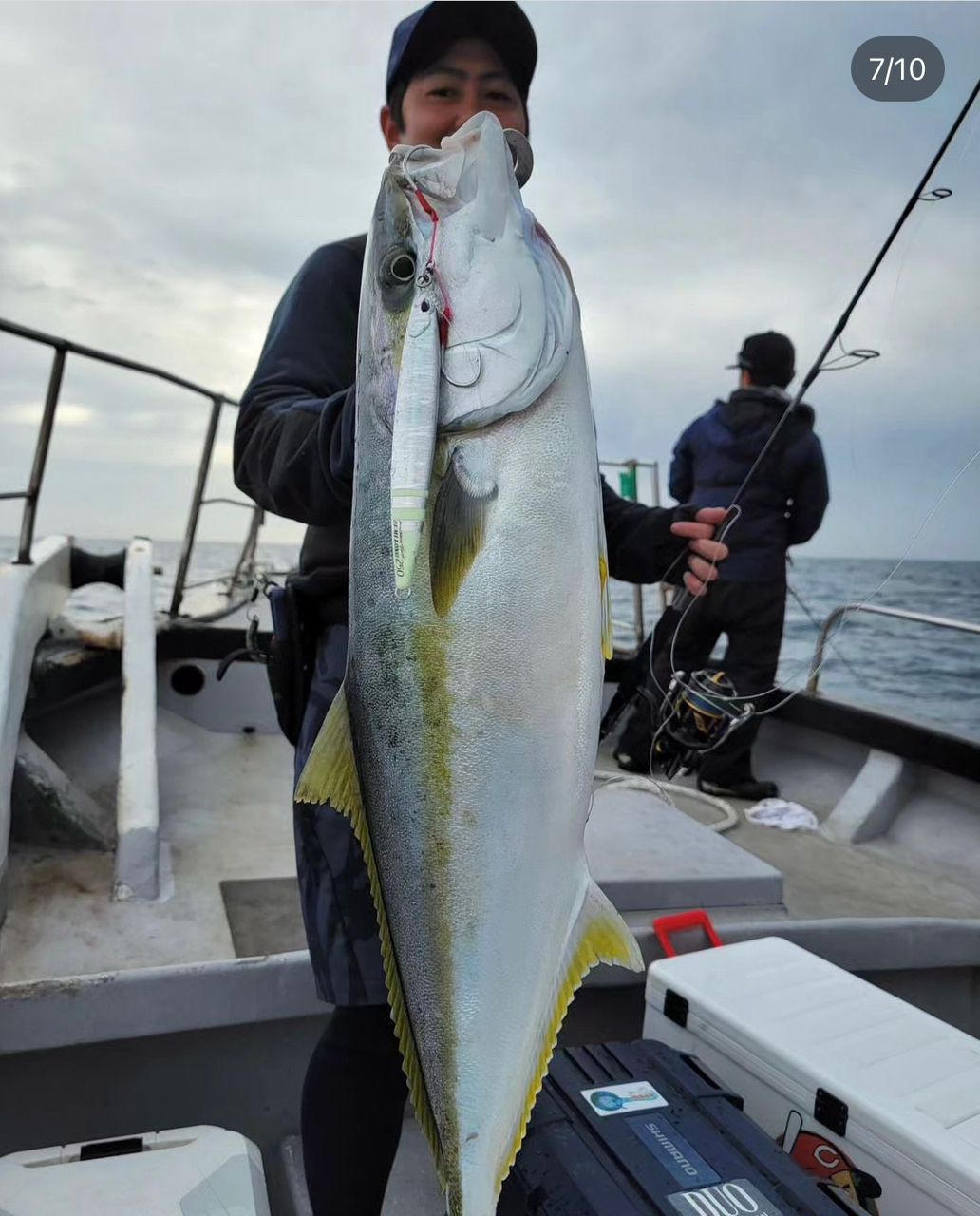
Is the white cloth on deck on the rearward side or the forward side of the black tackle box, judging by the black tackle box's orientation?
on the rearward side

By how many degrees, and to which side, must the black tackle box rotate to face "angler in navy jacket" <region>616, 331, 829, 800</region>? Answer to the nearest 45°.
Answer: approximately 135° to its right

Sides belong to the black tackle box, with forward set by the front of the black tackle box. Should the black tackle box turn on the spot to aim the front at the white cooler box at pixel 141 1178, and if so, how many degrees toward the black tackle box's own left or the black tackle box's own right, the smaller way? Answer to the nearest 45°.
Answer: approximately 45° to the black tackle box's own right

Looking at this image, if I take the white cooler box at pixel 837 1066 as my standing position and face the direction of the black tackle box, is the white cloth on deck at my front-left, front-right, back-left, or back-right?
back-right

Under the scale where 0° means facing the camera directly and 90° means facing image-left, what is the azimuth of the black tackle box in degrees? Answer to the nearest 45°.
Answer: approximately 45°
